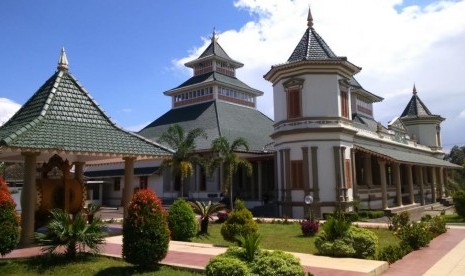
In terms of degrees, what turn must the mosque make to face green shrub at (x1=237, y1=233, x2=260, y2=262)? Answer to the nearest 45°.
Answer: approximately 45° to its right

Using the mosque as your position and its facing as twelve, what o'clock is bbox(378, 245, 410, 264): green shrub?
The green shrub is roughly at 1 o'clock from the mosque.

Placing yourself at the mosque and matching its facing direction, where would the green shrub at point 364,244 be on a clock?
The green shrub is roughly at 1 o'clock from the mosque.

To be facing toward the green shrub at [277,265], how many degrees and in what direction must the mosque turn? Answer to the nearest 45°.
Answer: approximately 45° to its right

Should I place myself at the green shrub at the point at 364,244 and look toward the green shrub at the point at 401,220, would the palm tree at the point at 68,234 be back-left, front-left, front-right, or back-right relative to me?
back-left

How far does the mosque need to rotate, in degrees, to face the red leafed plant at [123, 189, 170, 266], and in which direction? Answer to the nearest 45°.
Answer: approximately 45° to its right

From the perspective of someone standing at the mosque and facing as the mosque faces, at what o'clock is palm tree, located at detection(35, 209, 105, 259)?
The palm tree is roughly at 2 o'clock from the mosque.

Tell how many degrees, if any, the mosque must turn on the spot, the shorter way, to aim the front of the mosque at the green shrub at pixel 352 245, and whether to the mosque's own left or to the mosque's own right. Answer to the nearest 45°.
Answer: approximately 45° to the mosque's own right

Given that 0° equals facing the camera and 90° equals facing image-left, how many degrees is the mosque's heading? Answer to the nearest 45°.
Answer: approximately 315°
